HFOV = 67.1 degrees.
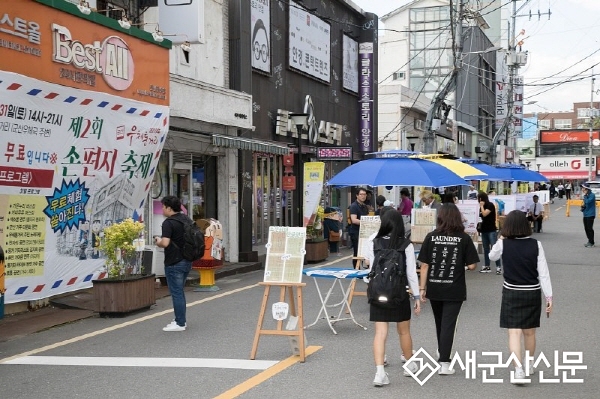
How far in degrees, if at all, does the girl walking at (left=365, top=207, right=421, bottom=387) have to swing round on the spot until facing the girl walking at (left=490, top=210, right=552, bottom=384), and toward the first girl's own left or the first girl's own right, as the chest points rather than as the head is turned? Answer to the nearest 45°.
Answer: approximately 90° to the first girl's own right

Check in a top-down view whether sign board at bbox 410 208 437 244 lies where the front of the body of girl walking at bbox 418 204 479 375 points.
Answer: yes

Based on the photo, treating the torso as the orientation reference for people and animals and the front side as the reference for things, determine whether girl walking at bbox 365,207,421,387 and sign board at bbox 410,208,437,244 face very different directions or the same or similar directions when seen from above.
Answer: very different directions

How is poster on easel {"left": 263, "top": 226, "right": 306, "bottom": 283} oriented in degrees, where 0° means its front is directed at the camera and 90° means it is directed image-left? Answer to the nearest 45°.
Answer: approximately 0°

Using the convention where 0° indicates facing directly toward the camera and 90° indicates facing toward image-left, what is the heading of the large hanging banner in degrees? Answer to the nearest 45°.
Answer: approximately 315°

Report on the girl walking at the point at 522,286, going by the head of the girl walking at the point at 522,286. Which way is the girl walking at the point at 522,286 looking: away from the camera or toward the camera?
away from the camera

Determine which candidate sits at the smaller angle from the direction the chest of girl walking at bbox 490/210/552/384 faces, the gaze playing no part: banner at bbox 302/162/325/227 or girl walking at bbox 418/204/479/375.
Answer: the banner

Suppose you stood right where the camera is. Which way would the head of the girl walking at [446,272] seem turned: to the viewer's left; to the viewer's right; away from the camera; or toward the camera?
away from the camera

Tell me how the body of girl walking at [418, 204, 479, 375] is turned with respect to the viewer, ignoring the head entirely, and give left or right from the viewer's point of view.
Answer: facing away from the viewer
